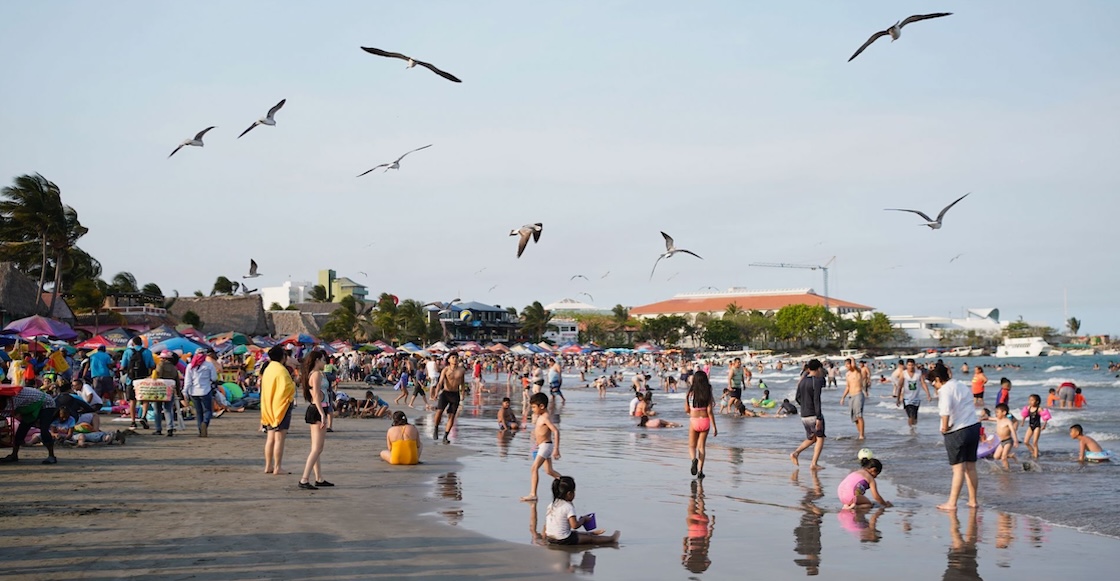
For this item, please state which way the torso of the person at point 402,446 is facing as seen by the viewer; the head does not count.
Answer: away from the camera

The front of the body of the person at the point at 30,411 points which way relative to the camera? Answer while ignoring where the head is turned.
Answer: to the viewer's left

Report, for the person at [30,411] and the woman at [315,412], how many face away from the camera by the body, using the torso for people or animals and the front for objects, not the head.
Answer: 0

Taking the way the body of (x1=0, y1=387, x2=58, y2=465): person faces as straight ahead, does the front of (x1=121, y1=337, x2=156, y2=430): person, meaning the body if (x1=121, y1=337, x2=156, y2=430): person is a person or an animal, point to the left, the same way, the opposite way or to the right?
to the right

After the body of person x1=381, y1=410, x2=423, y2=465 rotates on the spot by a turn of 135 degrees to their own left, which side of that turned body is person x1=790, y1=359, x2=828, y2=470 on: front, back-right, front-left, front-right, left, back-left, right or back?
back-left

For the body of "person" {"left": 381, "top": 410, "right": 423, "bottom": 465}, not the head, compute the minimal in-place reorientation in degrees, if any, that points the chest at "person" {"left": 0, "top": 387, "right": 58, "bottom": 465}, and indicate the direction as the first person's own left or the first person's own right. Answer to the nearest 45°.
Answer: approximately 90° to the first person's own left

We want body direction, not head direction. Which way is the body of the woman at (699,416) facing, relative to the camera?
away from the camera

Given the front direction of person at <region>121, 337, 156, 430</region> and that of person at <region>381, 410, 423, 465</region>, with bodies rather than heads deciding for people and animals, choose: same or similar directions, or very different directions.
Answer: same or similar directions

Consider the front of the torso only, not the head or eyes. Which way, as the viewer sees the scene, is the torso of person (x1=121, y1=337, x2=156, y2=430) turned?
away from the camera
